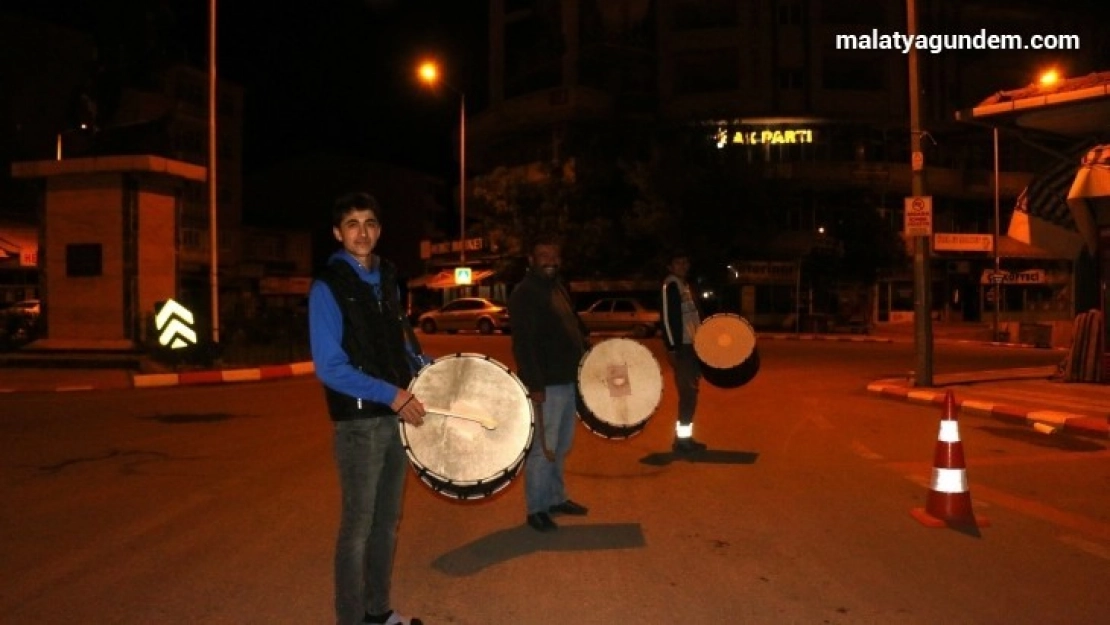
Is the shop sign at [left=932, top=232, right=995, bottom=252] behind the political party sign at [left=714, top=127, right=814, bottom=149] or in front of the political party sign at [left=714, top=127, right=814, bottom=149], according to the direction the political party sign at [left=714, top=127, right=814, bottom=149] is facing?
in front

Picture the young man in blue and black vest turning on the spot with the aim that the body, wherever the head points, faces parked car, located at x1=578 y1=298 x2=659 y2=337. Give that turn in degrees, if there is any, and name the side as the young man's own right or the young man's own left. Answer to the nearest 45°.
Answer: approximately 135° to the young man's own left

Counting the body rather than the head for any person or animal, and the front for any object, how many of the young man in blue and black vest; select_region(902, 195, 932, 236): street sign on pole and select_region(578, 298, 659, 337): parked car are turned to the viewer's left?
1

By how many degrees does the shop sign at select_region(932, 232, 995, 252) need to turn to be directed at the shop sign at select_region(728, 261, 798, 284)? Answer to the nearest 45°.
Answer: approximately 135° to its right

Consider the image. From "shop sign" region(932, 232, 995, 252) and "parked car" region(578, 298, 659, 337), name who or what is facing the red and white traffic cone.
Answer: the shop sign

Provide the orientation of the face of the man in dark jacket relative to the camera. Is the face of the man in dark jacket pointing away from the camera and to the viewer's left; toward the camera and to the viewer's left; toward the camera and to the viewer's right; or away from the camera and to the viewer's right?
toward the camera and to the viewer's right

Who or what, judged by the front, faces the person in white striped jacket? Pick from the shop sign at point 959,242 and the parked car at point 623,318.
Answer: the shop sign

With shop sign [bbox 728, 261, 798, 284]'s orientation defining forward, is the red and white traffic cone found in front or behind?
in front

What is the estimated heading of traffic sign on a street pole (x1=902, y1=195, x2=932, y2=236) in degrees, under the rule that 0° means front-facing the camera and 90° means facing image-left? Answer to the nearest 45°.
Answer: approximately 0°

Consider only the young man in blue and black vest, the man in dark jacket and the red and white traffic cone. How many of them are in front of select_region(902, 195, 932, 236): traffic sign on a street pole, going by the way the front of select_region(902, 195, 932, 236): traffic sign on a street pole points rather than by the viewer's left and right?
3

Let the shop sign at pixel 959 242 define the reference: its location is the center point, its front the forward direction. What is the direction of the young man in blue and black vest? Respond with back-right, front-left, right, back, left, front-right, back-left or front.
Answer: front
